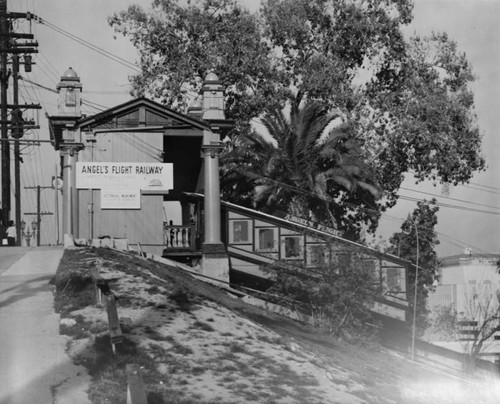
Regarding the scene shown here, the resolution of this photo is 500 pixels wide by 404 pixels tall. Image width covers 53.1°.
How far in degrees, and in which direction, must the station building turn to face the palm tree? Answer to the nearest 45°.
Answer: approximately 135° to its left

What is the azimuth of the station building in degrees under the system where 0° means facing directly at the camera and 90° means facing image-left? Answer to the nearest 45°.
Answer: approximately 0°

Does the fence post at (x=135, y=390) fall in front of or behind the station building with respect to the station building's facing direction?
in front

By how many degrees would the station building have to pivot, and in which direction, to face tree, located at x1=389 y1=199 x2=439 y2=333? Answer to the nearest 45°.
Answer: approximately 135° to its left
